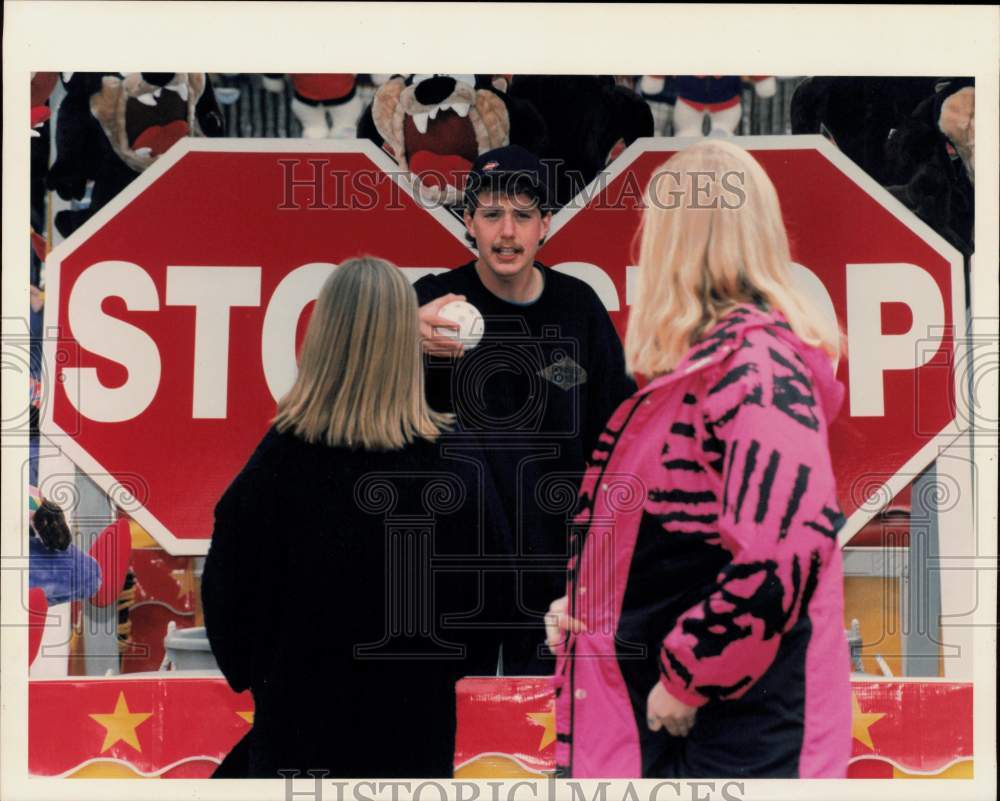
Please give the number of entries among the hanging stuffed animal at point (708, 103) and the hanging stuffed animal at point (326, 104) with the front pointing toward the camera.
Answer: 2

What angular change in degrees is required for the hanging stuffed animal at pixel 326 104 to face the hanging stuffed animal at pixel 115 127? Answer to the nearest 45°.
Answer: approximately 90° to its right

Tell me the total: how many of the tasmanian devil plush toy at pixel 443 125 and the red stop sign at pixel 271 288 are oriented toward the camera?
2

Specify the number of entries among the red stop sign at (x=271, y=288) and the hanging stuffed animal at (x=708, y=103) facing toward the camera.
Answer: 2

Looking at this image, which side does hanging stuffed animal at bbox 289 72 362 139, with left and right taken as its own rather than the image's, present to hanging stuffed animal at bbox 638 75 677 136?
left

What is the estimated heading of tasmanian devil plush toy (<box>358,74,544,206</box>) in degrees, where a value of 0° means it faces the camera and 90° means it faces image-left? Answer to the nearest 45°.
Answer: approximately 0°

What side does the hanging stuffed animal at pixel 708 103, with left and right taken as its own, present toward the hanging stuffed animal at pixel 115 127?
right
